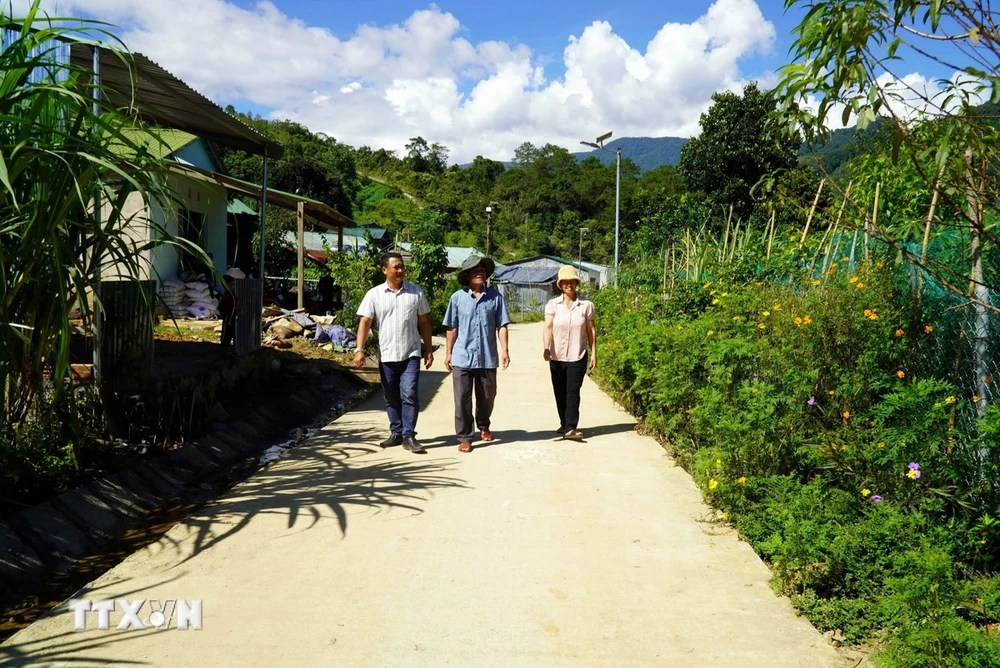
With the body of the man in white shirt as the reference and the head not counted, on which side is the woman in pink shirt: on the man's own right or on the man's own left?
on the man's own left

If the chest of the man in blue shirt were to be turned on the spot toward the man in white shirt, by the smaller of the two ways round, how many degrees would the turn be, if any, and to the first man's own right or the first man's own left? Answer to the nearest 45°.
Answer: approximately 45° to the first man's own right

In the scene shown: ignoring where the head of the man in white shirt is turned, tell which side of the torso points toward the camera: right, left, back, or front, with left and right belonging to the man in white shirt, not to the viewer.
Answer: front

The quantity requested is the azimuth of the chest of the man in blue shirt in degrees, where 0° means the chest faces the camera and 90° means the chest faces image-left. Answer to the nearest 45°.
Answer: approximately 0°

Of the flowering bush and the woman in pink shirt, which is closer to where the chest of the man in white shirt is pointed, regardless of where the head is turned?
the flowering bush

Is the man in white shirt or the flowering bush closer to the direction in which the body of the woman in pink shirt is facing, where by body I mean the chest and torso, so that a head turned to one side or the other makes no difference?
the flowering bush

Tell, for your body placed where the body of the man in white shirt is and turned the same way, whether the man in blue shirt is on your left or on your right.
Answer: on your left

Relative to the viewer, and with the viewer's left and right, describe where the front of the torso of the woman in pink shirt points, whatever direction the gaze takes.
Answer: facing the viewer

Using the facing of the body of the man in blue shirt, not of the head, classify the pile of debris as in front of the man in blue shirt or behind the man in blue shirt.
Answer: behind

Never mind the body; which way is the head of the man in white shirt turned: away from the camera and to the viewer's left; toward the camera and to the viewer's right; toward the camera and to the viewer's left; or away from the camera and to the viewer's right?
toward the camera and to the viewer's right

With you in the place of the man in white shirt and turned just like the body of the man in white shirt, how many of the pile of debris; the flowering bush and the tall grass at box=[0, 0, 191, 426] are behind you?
1

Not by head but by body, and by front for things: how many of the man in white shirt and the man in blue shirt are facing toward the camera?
2

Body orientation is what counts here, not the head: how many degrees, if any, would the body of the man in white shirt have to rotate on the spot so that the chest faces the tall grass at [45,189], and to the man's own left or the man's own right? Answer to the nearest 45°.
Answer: approximately 45° to the man's own right
